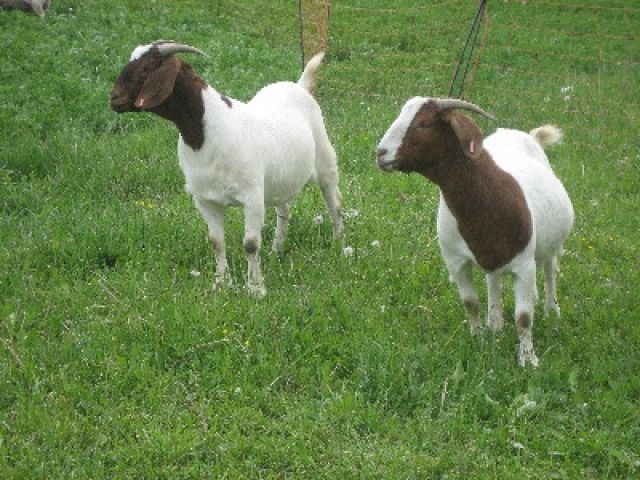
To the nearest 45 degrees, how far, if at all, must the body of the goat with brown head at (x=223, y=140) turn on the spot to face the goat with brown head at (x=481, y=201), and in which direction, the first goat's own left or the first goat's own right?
approximately 90° to the first goat's own left

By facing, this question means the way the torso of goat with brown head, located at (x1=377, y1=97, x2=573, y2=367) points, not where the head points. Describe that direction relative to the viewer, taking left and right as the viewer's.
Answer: facing the viewer and to the left of the viewer

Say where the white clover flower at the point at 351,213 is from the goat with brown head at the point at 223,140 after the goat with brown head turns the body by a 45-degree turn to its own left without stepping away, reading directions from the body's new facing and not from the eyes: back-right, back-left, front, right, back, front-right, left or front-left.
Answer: back-left

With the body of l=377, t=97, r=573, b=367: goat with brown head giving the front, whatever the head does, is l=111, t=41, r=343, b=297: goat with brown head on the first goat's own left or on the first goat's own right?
on the first goat's own right

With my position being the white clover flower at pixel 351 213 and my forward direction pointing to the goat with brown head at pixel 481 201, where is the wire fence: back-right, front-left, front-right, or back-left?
back-left

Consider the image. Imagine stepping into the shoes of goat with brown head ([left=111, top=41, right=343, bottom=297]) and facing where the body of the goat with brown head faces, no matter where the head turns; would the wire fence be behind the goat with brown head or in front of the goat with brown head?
behind

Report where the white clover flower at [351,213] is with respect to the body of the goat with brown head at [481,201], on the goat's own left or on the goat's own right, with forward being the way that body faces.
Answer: on the goat's own right

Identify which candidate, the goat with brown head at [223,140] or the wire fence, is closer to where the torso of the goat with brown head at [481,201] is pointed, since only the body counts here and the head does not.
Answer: the goat with brown head

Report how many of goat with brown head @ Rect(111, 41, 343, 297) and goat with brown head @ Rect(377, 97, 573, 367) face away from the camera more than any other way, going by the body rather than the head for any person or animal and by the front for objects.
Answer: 0

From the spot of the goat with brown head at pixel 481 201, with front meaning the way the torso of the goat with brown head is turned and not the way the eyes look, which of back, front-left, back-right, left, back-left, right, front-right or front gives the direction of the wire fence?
back-right
